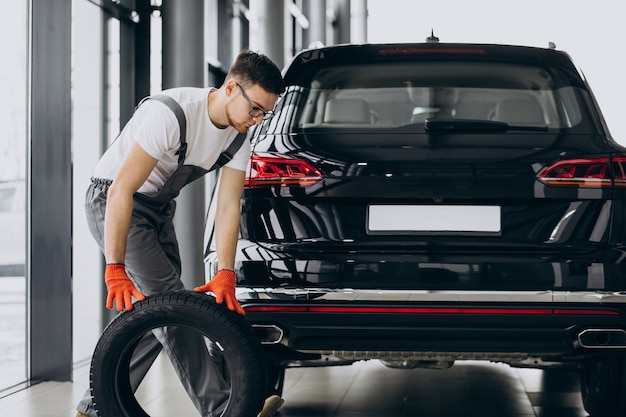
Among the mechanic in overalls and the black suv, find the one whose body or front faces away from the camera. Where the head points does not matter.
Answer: the black suv

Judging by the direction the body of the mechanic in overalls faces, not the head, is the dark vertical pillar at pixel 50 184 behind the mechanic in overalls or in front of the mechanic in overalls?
behind

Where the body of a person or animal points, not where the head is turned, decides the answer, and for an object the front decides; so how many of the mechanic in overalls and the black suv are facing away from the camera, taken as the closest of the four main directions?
1

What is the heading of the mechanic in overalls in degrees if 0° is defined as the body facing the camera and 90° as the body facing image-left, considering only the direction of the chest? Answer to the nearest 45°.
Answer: approximately 315°

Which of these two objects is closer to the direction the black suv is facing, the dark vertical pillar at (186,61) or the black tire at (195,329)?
the dark vertical pillar

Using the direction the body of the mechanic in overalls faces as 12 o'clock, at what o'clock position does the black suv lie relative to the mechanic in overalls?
The black suv is roughly at 11 o'clock from the mechanic in overalls.

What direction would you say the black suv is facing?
away from the camera

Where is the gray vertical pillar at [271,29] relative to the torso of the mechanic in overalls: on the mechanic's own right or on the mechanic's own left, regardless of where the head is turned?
on the mechanic's own left

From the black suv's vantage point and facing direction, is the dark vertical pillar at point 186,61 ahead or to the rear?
ahead

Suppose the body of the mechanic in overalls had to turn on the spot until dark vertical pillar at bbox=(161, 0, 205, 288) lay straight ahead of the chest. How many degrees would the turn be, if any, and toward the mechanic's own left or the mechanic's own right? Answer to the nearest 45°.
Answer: approximately 135° to the mechanic's own left

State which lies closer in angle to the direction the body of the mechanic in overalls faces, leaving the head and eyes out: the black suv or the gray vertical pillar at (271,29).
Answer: the black suv
